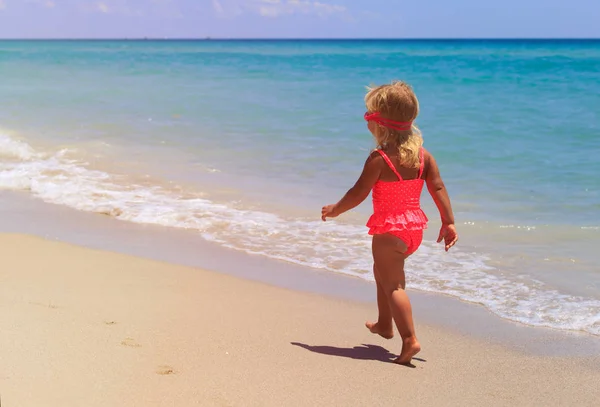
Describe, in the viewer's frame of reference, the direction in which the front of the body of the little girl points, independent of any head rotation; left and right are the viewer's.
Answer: facing away from the viewer and to the left of the viewer

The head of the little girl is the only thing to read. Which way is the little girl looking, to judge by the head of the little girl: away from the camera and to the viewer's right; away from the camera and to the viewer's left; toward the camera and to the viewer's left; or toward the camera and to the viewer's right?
away from the camera and to the viewer's left
